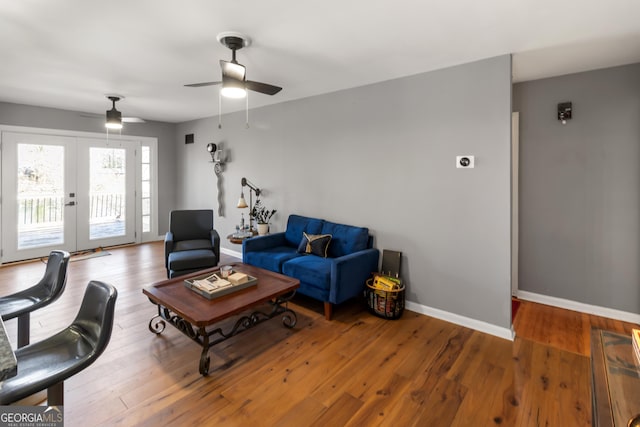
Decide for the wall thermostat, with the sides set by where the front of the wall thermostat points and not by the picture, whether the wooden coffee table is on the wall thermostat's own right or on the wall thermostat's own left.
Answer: on the wall thermostat's own right

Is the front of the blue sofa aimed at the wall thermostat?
no

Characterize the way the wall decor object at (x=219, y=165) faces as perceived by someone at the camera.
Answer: facing the viewer and to the left of the viewer

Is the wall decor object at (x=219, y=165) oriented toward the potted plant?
no

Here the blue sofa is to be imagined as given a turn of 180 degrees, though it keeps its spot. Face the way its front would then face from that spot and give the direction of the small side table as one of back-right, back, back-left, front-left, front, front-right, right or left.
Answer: left

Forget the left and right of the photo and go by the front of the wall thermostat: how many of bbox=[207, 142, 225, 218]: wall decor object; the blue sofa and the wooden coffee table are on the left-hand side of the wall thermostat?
0

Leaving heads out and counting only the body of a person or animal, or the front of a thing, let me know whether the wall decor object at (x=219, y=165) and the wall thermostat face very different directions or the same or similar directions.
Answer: same or similar directions

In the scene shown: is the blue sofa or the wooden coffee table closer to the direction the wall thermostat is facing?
the wooden coffee table

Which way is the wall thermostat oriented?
toward the camera

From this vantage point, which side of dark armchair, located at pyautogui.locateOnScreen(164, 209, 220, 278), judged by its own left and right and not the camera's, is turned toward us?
front

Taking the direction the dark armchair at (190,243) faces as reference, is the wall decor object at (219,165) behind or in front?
behind

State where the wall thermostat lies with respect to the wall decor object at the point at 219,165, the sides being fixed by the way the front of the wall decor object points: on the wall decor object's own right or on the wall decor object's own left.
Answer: on the wall decor object's own left

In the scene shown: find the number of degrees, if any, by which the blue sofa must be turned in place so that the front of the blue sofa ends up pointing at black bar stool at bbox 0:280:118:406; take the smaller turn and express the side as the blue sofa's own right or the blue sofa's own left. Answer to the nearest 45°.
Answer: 0° — it already faces it

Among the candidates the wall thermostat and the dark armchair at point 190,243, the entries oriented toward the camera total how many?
2
